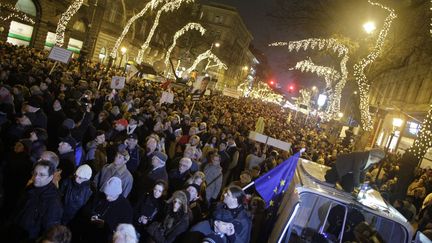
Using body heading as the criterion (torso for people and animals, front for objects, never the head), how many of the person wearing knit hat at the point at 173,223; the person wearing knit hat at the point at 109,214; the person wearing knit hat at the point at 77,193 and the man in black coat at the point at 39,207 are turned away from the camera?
0

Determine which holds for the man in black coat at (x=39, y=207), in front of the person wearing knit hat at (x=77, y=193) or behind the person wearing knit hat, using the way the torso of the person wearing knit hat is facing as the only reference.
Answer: in front

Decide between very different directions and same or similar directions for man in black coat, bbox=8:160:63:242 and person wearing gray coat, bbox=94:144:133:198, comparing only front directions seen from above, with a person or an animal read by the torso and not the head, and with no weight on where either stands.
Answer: same or similar directions

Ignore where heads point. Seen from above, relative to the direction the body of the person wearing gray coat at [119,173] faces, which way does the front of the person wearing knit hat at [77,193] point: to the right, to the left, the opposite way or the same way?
the same way

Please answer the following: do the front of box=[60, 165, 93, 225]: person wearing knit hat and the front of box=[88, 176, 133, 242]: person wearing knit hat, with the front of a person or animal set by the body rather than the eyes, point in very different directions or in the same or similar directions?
same or similar directions

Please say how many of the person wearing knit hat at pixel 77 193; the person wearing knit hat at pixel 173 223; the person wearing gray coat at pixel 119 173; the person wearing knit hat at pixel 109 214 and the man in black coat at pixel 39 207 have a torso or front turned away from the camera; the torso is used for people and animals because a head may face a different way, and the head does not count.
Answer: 0

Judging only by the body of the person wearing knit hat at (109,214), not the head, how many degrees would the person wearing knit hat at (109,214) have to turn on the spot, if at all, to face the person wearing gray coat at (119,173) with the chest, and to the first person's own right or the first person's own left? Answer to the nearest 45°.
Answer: approximately 135° to the first person's own right

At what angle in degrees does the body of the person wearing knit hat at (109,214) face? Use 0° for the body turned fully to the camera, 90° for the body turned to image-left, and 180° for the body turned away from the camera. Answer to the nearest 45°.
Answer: approximately 45°

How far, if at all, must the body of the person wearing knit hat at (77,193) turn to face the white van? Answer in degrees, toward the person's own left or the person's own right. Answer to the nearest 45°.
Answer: approximately 135° to the person's own left

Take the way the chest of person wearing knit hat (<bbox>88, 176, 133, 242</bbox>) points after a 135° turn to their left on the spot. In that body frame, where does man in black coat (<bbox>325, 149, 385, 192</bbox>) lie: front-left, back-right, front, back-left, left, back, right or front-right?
front

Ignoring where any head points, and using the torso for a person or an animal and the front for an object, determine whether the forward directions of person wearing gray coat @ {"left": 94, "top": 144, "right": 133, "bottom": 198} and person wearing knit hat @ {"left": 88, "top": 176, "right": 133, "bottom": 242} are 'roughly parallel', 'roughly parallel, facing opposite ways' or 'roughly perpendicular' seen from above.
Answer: roughly parallel

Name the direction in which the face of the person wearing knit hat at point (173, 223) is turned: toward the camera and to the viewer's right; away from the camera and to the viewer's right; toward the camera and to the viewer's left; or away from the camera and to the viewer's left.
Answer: toward the camera and to the viewer's left

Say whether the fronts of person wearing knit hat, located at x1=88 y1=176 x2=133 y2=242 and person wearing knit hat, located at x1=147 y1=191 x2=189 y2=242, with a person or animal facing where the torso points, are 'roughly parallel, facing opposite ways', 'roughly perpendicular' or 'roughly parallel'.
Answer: roughly parallel

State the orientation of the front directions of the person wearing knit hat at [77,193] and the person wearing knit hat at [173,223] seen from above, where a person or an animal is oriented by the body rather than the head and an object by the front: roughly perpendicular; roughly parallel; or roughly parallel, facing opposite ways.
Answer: roughly parallel

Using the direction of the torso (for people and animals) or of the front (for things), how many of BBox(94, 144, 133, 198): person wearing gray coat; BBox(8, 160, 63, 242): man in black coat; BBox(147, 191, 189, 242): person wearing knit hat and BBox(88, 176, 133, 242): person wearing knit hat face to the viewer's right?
0
